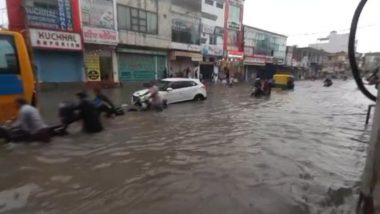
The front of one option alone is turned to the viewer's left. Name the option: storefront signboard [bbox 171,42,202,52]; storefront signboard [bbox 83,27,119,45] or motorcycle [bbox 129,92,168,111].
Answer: the motorcycle

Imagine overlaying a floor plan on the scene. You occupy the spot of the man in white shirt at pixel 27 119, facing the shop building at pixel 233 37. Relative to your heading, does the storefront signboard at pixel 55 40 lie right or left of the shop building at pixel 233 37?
left

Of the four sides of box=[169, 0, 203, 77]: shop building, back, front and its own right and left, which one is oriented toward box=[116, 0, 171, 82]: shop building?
right

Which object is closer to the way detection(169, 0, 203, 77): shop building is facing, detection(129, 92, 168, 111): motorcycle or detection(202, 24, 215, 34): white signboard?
the motorcycle

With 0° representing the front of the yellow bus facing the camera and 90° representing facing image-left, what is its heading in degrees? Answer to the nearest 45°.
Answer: approximately 90°

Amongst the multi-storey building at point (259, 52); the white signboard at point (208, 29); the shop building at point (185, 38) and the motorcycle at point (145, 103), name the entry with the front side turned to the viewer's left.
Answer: the motorcycle

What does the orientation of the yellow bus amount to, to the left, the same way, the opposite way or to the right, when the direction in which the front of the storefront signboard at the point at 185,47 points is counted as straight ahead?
to the right

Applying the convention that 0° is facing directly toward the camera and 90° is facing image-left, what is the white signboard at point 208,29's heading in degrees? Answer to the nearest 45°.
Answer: approximately 315°

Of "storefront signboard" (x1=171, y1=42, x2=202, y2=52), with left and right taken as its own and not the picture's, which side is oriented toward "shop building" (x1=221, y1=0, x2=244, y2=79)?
left
